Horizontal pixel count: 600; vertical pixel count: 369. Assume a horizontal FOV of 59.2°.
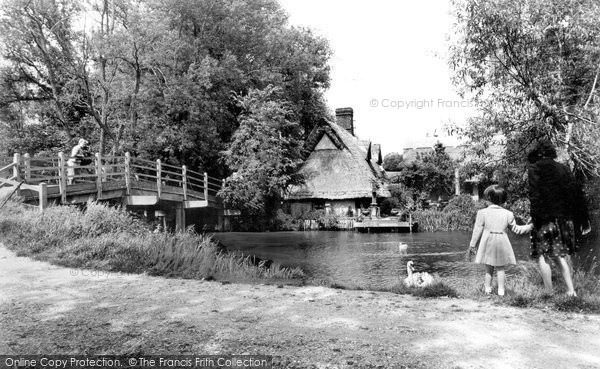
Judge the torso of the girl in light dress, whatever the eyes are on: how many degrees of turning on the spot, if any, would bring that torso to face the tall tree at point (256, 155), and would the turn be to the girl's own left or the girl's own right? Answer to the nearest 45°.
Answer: approximately 45° to the girl's own left

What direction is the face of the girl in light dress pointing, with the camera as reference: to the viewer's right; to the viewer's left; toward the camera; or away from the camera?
away from the camera

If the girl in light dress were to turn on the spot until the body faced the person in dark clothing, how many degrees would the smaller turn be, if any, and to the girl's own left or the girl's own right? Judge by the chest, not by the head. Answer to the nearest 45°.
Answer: approximately 135° to the girl's own right

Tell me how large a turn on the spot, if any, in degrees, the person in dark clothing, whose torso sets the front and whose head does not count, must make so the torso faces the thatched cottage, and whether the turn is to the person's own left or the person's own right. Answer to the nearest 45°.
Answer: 0° — they already face it

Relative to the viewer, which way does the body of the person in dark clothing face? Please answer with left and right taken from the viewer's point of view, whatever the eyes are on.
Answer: facing away from the viewer and to the left of the viewer

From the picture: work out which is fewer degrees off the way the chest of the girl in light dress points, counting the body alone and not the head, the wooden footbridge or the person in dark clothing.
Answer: the wooden footbridge

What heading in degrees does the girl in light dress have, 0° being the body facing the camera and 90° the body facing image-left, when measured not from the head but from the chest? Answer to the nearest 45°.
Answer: approximately 180°

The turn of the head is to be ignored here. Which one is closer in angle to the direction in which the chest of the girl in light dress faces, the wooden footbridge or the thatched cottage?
the thatched cottage
